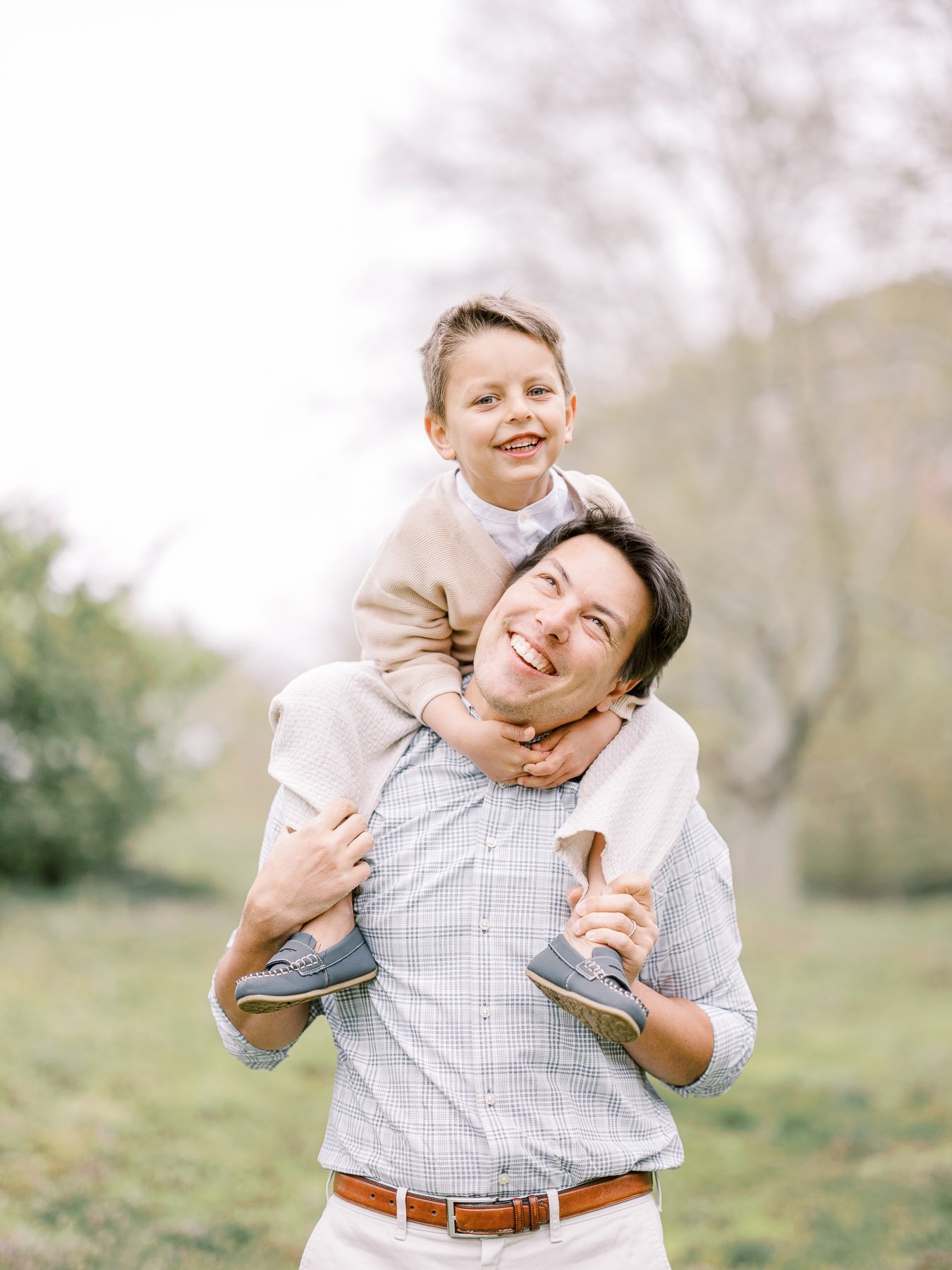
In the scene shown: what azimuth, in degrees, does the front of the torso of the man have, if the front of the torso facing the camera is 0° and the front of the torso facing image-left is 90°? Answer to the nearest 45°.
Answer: approximately 0°

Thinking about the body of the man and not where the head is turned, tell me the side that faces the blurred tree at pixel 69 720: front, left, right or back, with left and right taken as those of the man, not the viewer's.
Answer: back

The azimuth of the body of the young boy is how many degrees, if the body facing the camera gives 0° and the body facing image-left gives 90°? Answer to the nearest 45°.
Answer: approximately 0°
